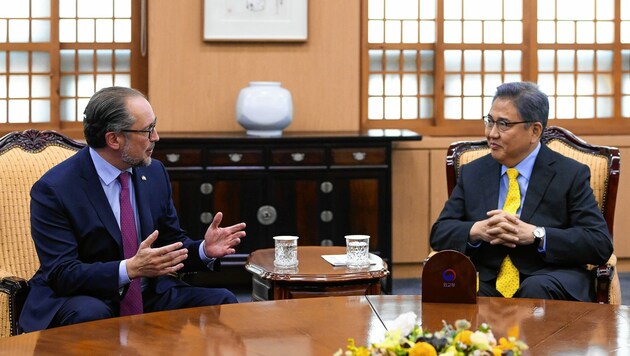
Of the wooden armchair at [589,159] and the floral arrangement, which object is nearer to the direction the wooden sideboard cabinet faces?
the floral arrangement

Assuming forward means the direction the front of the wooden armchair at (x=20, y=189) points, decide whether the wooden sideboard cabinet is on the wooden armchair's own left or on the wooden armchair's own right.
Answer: on the wooden armchair's own left

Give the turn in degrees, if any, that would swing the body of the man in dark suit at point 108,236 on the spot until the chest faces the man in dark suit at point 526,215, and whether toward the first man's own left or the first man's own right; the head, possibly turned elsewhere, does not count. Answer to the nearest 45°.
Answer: approximately 45° to the first man's own left

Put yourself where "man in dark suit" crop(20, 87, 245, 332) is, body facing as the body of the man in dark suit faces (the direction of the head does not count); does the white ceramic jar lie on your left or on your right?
on your left

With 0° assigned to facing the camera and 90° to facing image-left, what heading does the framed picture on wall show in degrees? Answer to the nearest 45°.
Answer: approximately 0°

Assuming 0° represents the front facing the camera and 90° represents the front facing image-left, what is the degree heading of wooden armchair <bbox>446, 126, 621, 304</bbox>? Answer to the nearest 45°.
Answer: approximately 45°

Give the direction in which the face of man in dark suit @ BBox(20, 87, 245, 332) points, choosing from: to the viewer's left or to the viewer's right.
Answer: to the viewer's right
